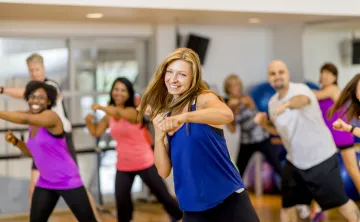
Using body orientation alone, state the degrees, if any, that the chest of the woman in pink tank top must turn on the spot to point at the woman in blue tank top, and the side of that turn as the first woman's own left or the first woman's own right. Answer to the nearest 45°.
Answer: approximately 45° to the first woman's own left

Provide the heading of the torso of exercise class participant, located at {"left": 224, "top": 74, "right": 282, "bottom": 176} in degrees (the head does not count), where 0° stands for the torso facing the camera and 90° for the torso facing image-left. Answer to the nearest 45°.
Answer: approximately 45°

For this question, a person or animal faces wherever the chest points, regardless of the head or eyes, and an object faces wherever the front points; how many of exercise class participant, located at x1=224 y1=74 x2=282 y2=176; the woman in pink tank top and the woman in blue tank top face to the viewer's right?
0

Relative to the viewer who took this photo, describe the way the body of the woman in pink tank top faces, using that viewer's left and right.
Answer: facing the viewer and to the left of the viewer

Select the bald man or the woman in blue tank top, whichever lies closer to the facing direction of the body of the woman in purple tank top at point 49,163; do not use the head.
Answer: the woman in blue tank top
